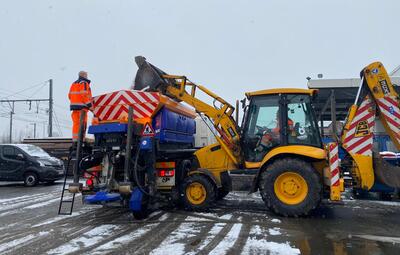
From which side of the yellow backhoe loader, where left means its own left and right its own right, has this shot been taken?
left

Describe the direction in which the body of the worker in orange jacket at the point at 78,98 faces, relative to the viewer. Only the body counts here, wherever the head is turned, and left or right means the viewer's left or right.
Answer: facing away from the viewer and to the right of the viewer

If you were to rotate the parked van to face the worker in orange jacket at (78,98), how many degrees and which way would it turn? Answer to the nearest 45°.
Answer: approximately 45° to its right

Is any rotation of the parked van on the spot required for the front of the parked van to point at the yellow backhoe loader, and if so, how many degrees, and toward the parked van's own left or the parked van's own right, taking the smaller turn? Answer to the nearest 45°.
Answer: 0° — it already faces it

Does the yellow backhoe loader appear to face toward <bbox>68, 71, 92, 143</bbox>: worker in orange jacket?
yes
